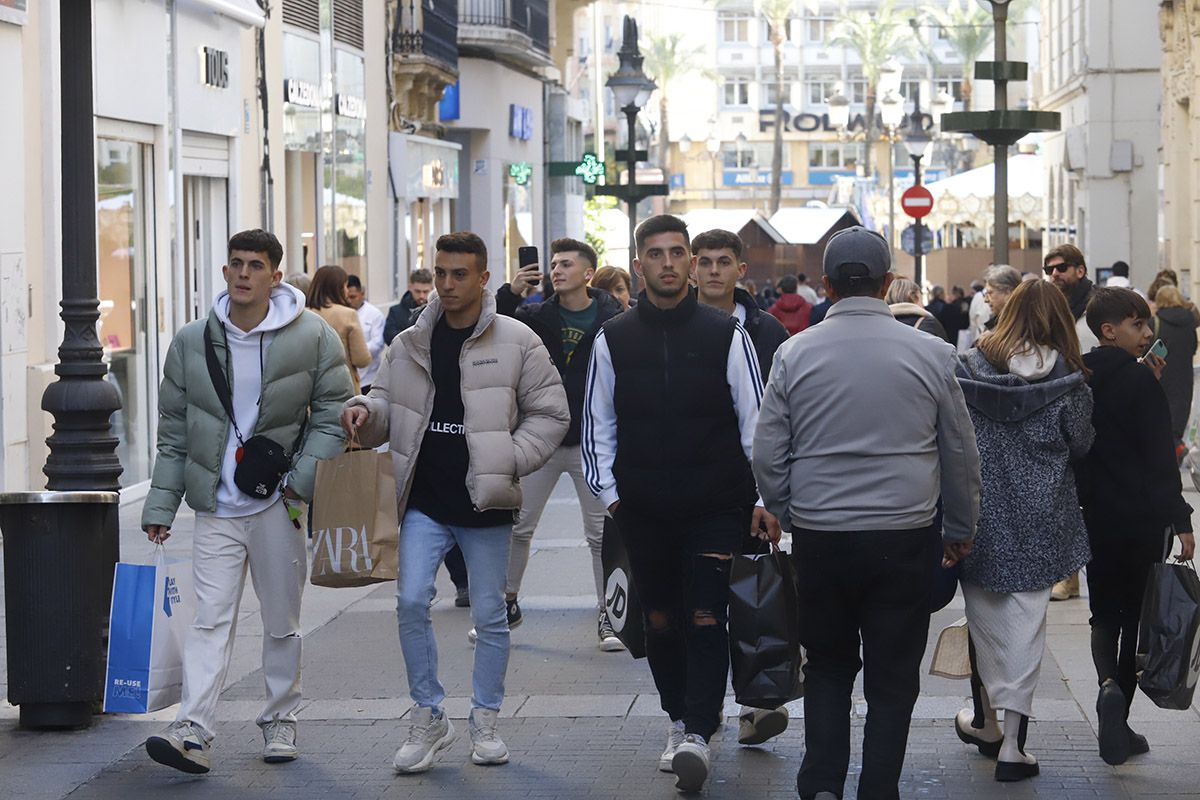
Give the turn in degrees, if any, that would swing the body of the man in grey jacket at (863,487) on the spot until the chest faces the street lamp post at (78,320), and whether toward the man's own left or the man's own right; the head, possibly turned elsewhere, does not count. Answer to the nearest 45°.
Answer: approximately 45° to the man's own left

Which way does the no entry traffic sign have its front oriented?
toward the camera

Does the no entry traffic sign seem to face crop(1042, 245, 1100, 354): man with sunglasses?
yes

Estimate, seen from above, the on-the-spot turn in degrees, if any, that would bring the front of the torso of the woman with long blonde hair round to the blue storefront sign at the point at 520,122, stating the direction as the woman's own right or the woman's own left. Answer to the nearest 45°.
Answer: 0° — they already face it

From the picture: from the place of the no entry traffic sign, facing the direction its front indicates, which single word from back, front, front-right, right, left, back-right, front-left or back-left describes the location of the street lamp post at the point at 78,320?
front

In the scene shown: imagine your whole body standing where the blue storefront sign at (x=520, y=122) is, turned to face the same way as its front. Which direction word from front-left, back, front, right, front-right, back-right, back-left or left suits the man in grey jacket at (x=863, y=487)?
front-right

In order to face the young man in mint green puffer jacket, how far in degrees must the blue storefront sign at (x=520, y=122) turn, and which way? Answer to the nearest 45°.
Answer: approximately 45° to its right

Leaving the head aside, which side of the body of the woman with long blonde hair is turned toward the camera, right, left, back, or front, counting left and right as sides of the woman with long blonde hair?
back

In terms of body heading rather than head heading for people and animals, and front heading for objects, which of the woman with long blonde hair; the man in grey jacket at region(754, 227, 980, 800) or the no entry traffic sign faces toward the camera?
the no entry traffic sign

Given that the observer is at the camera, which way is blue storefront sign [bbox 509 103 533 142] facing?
facing the viewer and to the right of the viewer

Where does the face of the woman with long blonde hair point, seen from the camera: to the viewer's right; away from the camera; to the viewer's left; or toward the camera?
away from the camera

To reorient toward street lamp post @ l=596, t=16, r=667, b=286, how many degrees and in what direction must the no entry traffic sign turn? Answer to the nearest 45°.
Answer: approximately 45° to its right

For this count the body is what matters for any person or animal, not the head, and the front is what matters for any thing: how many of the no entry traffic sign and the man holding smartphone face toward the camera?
2

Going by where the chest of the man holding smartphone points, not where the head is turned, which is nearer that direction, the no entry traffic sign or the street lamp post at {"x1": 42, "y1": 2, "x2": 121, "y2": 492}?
the street lamp post

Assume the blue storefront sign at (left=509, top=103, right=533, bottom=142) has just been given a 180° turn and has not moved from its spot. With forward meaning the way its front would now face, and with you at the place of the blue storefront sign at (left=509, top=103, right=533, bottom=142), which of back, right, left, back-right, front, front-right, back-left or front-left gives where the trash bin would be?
back-left

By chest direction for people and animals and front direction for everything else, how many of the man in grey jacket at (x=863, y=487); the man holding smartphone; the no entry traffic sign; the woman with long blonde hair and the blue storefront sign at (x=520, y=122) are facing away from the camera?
2

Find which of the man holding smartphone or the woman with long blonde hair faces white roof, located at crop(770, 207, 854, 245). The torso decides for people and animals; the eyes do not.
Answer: the woman with long blonde hair

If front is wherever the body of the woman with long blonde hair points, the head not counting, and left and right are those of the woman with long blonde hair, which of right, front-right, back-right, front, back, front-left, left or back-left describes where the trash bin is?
left

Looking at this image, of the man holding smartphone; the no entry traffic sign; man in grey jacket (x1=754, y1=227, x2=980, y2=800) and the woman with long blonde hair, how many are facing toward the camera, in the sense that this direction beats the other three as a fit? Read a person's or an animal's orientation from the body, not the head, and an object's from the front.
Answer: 2
